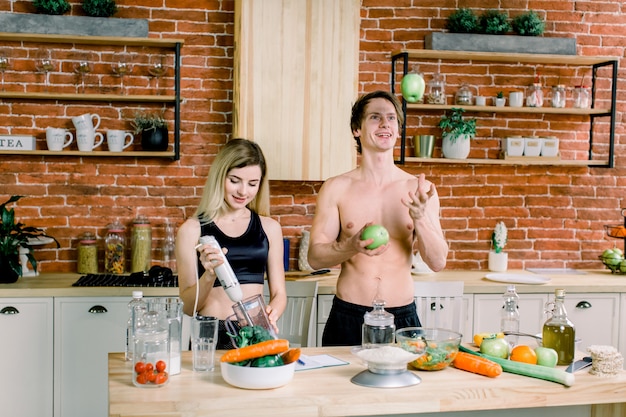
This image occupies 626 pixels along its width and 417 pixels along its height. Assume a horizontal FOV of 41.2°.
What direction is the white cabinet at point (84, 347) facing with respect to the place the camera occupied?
facing the viewer

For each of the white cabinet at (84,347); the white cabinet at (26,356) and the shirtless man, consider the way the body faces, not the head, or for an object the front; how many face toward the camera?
3

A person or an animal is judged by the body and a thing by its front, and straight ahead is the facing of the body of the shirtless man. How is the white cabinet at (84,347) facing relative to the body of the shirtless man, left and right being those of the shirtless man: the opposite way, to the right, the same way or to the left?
the same way

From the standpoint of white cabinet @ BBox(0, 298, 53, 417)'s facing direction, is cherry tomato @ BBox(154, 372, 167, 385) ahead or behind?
ahead

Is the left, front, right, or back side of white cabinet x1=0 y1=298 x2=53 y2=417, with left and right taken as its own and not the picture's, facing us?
front

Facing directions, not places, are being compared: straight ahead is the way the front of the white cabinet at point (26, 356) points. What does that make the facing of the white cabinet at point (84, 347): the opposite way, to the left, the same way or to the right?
the same way

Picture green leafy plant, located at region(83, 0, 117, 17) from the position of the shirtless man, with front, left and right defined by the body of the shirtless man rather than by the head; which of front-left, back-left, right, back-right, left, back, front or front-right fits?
back-right

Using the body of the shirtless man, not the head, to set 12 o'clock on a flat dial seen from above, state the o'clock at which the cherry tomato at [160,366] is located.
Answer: The cherry tomato is roughly at 1 o'clock from the shirtless man.

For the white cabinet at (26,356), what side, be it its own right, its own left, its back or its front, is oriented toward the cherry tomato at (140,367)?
front

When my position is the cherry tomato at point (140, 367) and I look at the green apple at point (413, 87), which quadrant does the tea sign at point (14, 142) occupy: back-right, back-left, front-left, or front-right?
front-left

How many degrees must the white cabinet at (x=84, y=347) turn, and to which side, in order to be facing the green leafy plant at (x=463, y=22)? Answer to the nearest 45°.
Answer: approximately 90° to its left

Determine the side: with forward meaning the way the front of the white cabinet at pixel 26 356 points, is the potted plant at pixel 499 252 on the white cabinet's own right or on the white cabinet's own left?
on the white cabinet's own left

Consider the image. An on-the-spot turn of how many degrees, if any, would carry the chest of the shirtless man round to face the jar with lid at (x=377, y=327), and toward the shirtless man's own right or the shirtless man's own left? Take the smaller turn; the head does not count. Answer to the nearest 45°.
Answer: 0° — they already face it

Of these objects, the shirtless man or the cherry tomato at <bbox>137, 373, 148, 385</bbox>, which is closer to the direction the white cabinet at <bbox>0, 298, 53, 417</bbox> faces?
the cherry tomato

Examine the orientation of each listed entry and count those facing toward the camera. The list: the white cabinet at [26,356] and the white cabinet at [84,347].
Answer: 2

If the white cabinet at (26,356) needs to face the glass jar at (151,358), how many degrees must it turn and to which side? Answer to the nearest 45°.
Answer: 0° — it already faces it
